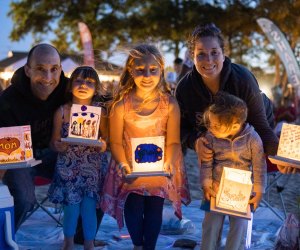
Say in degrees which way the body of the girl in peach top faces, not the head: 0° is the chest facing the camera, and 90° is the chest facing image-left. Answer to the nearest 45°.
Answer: approximately 0°

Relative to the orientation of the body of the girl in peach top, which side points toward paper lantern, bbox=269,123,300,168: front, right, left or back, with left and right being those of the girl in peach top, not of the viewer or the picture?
left
